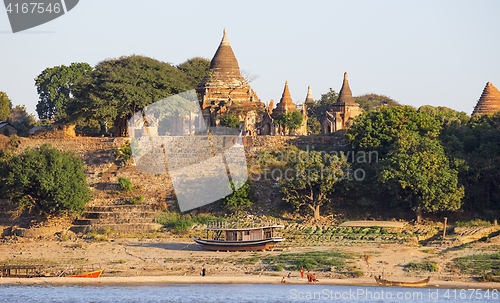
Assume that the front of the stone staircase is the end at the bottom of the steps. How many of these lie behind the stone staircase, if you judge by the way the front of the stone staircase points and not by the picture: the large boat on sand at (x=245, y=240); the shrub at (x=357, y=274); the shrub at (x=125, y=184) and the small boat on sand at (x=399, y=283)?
1

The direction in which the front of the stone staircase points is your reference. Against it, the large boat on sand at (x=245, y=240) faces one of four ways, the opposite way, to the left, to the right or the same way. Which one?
to the right

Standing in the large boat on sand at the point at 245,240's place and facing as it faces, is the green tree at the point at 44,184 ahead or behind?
ahead

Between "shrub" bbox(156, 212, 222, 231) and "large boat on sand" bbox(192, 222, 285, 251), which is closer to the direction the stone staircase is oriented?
the large boat on sand

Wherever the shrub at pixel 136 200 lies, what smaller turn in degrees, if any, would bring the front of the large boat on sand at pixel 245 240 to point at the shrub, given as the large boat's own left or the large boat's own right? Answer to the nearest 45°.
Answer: approximately 45° to the large boat's own right

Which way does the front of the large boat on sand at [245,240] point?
to the viewer's left

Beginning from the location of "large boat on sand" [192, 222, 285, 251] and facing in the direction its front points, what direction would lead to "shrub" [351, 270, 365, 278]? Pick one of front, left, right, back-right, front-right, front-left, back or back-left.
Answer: back-left

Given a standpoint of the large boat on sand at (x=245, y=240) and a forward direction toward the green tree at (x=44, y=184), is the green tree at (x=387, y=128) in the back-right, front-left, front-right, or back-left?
back-right

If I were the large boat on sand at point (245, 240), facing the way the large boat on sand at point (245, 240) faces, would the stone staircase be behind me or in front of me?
in front

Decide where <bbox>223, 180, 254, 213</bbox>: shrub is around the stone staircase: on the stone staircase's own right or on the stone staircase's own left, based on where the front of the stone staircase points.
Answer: on the stone staircase's own left

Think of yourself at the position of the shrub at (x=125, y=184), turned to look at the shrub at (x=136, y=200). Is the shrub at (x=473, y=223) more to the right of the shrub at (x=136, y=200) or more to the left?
left

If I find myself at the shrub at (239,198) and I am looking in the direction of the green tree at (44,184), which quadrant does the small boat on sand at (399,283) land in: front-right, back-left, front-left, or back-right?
back-left

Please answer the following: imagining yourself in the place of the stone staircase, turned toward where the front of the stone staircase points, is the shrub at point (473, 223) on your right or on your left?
on your left

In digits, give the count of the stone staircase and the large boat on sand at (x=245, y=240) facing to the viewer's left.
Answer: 1
